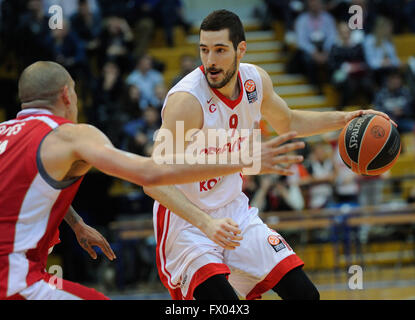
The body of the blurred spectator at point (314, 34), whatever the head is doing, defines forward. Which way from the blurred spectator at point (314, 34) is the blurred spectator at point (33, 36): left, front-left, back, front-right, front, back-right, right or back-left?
front-right

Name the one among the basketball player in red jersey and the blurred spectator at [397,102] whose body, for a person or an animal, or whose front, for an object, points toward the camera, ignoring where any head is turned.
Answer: the blurred spectator

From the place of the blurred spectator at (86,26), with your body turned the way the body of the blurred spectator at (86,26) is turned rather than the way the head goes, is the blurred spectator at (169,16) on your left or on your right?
on your left

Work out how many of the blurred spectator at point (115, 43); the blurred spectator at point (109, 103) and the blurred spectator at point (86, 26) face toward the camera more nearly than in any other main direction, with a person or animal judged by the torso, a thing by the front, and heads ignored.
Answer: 3

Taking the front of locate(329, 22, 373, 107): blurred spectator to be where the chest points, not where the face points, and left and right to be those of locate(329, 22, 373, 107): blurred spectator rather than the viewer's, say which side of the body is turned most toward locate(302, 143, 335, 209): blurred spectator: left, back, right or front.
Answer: front

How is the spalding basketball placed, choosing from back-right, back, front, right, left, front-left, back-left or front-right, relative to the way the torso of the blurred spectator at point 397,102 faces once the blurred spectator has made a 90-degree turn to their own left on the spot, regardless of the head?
right

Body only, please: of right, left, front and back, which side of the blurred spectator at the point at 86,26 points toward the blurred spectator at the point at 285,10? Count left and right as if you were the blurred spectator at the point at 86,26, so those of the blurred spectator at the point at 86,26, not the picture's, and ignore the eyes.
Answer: left

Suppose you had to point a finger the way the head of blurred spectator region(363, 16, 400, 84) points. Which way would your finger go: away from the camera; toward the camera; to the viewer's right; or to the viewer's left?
toward the camera

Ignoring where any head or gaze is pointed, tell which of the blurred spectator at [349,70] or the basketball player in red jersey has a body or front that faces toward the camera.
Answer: the blurred spectator

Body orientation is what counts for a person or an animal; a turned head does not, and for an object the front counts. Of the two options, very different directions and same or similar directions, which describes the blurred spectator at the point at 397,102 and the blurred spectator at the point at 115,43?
same or similar directions

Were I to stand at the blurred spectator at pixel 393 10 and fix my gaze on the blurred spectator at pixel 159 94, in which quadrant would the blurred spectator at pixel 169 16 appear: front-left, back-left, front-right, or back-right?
front-right

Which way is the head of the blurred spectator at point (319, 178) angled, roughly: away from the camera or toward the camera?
toward the camera

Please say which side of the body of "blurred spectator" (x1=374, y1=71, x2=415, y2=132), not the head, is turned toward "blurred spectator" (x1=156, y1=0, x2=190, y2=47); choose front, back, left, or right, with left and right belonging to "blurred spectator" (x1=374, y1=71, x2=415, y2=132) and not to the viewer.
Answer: right

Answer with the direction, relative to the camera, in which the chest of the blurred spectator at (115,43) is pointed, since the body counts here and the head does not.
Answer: toward the camera

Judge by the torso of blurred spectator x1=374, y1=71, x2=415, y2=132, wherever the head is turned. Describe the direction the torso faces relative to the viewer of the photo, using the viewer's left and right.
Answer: facing the viewer

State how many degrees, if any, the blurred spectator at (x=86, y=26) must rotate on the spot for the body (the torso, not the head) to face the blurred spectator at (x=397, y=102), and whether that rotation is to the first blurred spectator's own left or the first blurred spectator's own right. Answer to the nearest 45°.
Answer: approximately 90° to the first blurred spectator's own left

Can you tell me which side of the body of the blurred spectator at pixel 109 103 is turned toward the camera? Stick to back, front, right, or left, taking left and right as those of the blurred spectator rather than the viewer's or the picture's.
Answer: front

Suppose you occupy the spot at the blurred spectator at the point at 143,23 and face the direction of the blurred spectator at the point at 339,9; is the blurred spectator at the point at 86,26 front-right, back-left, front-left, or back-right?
back-right

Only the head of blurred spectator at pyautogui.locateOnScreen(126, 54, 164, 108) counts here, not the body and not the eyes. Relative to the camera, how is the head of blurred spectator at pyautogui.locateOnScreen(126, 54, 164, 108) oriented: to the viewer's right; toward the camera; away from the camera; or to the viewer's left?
toward the camera

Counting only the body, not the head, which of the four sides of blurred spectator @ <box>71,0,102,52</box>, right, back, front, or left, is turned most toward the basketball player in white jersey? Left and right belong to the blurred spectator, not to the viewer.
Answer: front
